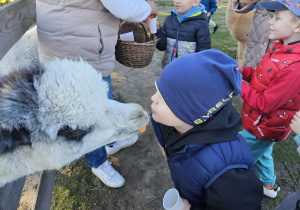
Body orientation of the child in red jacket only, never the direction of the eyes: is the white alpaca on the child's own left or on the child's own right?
on the child's own left

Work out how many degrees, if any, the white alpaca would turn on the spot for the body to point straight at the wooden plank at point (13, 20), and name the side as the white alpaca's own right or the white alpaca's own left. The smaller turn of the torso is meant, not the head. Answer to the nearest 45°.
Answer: approximately 90° to the white alpaca's own left

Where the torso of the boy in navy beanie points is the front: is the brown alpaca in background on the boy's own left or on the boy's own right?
on the boy's own right

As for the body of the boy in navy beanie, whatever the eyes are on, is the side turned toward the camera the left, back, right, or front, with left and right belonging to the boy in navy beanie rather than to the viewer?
left

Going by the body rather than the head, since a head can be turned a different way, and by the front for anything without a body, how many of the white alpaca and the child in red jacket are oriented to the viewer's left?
1

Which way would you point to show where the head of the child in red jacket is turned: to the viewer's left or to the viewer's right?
to the viewer's left

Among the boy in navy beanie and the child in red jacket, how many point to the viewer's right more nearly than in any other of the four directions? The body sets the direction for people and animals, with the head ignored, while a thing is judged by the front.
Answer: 0

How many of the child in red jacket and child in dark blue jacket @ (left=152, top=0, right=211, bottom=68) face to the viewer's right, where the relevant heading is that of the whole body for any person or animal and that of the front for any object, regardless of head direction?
0

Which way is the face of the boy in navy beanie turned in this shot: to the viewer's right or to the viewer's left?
to the viewer's left

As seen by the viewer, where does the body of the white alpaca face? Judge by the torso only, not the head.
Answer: to the viewer's right
